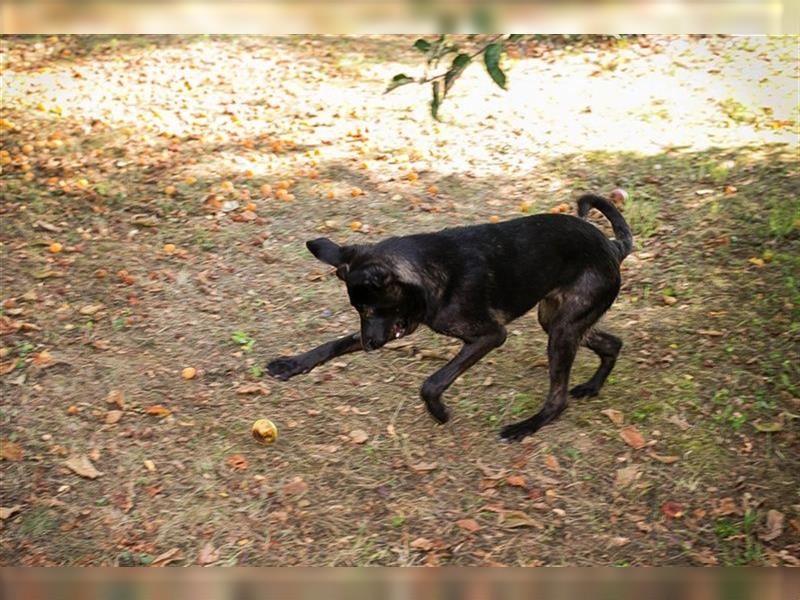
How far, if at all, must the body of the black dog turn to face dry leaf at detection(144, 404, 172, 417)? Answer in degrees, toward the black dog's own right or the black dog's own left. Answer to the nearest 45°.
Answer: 0° — it already faces it

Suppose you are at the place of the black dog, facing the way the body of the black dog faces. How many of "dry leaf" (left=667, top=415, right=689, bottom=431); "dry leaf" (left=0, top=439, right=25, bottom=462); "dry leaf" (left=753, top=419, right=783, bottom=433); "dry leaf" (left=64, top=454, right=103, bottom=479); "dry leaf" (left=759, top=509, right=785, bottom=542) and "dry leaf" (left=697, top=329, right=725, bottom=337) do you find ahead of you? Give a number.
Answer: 2

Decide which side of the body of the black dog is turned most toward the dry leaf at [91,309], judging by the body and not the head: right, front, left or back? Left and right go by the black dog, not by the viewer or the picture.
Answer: front

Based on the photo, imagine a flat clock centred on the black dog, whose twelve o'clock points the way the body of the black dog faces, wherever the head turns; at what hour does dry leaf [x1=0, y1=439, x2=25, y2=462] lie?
The dry leaf is roughly at 12 o'clock from the black dog.

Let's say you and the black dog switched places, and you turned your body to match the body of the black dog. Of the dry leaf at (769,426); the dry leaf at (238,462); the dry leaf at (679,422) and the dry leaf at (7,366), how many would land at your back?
2

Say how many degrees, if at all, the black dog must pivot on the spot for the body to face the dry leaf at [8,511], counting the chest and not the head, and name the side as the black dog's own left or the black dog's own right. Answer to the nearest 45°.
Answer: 0° — it already faces it

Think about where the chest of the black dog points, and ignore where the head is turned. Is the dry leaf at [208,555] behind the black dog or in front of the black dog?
in front

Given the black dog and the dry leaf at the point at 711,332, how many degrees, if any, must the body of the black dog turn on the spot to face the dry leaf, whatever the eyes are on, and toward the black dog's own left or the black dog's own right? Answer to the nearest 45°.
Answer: approximately 135° to the black dog's own right

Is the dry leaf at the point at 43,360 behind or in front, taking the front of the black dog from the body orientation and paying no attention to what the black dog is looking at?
in front

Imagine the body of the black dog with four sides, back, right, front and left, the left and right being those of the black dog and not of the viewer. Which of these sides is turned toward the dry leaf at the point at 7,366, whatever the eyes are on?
front

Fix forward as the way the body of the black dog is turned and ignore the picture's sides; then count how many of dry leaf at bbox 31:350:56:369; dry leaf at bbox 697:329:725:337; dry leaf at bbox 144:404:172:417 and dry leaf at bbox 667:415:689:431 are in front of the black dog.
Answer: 2

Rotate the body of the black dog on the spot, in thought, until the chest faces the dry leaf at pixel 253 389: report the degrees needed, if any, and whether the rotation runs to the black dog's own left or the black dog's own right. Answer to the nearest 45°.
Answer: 0° — it already faces it

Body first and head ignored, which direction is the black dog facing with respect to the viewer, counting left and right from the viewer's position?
facing to the left of the viewer
